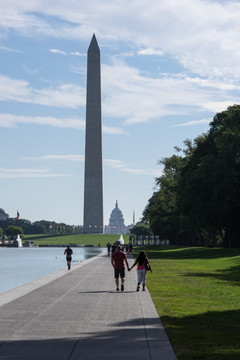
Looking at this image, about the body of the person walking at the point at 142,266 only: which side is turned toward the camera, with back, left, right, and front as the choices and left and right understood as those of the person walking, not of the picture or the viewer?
back
